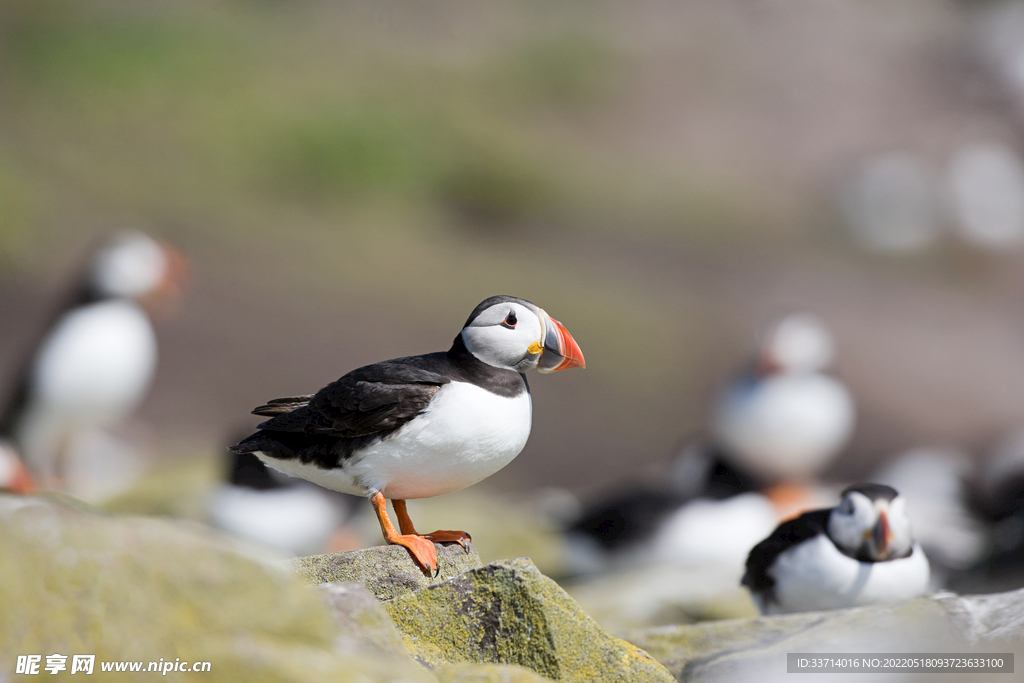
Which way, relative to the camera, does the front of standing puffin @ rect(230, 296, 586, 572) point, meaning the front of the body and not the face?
to the viewer's right

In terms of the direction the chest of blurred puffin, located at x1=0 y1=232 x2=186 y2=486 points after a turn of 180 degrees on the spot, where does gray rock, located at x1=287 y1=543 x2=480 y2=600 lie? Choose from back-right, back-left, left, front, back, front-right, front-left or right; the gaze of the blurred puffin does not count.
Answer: back-left

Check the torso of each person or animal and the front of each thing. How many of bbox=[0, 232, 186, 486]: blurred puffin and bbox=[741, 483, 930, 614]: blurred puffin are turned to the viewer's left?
0

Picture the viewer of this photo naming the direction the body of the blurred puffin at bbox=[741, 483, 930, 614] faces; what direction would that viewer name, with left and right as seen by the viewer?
facing the viewer and to the right of the viewer

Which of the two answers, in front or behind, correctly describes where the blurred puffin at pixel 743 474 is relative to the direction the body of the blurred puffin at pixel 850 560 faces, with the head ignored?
behind

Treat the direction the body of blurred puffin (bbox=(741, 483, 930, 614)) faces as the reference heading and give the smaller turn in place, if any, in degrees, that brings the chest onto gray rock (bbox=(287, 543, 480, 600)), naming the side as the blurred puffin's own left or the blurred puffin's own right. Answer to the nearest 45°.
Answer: approximately 90° to the blurred puffin's own right

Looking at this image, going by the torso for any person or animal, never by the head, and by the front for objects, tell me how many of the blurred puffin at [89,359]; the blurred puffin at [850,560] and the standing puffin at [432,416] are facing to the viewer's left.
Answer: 0

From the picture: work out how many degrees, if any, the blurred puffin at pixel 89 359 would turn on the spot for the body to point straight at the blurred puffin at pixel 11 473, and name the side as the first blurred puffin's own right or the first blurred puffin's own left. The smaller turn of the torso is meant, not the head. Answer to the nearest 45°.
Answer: approximately 45° to the first blurred puffin's own right
